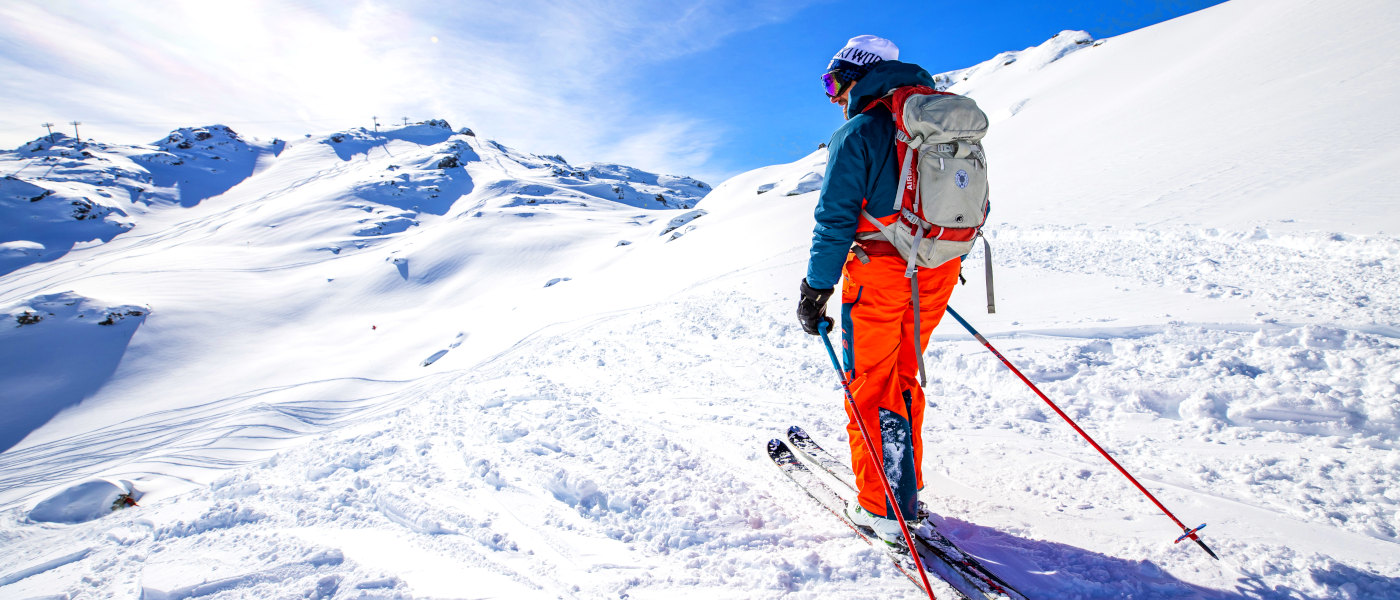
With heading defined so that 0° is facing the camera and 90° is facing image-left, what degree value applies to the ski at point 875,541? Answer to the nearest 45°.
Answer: approximately 135°

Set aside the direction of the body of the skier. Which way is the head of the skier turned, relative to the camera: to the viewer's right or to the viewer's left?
to the viewer's left

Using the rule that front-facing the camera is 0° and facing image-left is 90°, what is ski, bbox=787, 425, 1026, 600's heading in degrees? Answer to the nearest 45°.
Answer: approximately 135°
